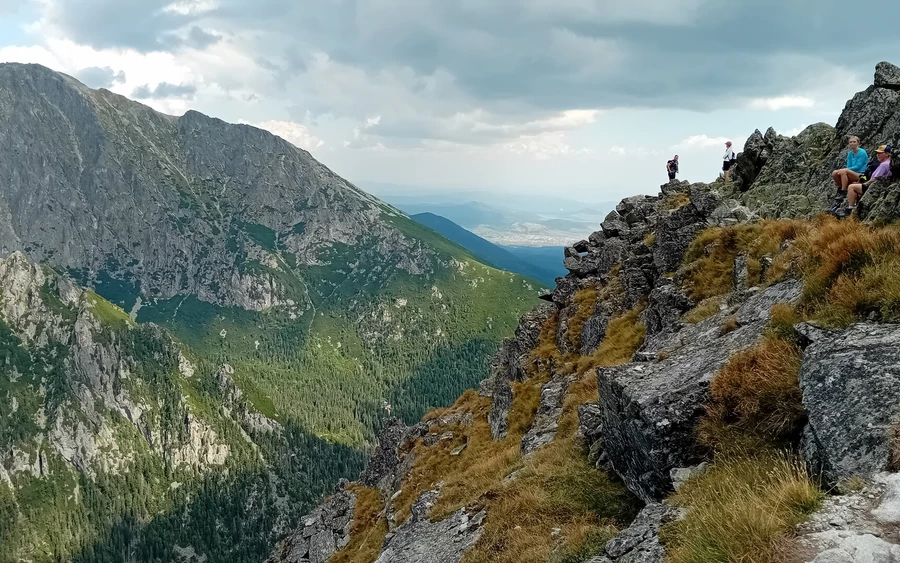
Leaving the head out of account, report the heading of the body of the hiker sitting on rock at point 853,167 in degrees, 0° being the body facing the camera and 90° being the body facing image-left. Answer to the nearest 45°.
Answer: approximately 45°

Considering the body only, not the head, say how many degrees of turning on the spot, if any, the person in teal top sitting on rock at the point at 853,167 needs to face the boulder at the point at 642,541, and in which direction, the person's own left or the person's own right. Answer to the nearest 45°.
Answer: approximately 45° to the person's own left

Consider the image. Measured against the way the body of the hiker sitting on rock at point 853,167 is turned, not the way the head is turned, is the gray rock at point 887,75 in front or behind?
behind

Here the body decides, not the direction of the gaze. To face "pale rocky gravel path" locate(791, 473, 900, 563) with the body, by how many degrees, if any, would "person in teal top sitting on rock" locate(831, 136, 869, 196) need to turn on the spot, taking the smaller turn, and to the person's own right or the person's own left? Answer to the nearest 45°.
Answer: approximately 45° to the person's own left

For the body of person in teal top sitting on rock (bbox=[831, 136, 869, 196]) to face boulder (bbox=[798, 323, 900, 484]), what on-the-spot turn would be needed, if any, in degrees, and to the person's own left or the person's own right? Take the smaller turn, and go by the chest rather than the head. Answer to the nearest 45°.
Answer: approximately 45° to the person's own left

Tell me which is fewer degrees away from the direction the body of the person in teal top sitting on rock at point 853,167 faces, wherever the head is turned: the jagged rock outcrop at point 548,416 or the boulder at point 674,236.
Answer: the jagged rock outcrop

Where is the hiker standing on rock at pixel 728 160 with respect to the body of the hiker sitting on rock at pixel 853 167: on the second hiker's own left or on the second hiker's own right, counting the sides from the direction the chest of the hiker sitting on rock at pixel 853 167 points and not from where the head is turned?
on the second hiker's own right

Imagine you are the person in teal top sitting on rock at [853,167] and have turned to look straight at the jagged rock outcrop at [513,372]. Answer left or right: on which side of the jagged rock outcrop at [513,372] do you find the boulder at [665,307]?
left
